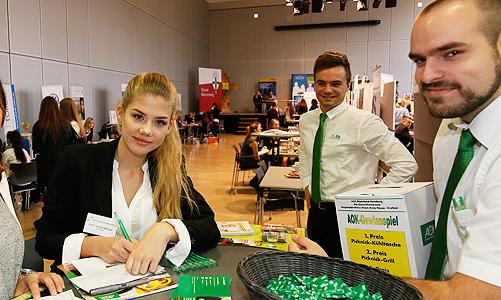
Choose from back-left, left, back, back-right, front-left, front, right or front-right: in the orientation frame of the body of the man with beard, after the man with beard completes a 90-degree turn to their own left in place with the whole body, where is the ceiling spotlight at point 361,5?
back-left

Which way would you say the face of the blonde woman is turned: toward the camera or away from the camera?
toward the camera

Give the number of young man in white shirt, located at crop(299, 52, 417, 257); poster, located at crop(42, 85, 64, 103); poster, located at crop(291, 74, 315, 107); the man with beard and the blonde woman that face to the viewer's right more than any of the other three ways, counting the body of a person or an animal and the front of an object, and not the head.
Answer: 0

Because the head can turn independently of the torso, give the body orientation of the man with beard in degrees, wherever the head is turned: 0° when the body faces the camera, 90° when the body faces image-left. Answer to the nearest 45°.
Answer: approximately 45°

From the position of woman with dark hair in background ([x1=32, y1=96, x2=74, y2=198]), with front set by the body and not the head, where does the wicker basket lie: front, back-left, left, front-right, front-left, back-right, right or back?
back

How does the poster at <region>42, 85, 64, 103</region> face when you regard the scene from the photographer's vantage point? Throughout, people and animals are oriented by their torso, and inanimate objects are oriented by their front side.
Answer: facing the viewer

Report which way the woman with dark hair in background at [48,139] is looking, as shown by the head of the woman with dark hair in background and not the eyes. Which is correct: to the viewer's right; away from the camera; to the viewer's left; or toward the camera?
away from the camera

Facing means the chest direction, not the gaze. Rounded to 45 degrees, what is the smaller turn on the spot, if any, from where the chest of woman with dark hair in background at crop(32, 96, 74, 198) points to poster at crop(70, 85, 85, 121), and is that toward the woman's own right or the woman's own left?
0° — they already face it

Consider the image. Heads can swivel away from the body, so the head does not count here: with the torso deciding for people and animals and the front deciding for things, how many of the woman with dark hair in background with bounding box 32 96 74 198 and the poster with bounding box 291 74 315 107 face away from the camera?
1

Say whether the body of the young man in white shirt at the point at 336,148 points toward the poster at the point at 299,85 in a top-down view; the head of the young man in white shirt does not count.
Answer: no

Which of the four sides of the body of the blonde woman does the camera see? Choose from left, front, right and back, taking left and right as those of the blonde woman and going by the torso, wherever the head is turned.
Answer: front

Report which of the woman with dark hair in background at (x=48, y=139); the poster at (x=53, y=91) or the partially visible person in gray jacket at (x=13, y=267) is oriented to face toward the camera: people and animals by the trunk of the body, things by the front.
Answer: the poster

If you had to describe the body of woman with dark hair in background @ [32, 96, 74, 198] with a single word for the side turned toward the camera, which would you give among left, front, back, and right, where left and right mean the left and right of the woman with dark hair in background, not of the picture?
back

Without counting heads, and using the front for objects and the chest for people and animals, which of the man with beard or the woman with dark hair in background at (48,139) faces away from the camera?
the woman with dark hair in background

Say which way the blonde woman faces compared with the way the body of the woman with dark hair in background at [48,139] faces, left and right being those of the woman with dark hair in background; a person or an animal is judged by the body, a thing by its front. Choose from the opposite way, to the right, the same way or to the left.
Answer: the opposite way
